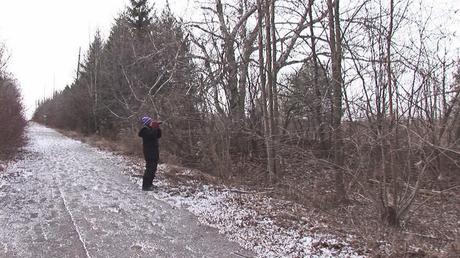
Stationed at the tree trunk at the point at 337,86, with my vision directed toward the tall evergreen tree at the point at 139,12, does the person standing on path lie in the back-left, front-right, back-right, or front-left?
front-left

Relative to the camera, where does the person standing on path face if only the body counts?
to the viewer's right

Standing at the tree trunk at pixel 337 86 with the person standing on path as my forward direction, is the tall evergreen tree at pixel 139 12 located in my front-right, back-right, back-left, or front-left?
front-right

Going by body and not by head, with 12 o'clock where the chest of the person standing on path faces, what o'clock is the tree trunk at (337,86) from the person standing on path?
The tree trunk is roughly at 1 o'clock from the person standing on path.

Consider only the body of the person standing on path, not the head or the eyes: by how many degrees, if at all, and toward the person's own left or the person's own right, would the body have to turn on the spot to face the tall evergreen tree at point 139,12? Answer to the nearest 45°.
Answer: approximately 90° to the person's own left
